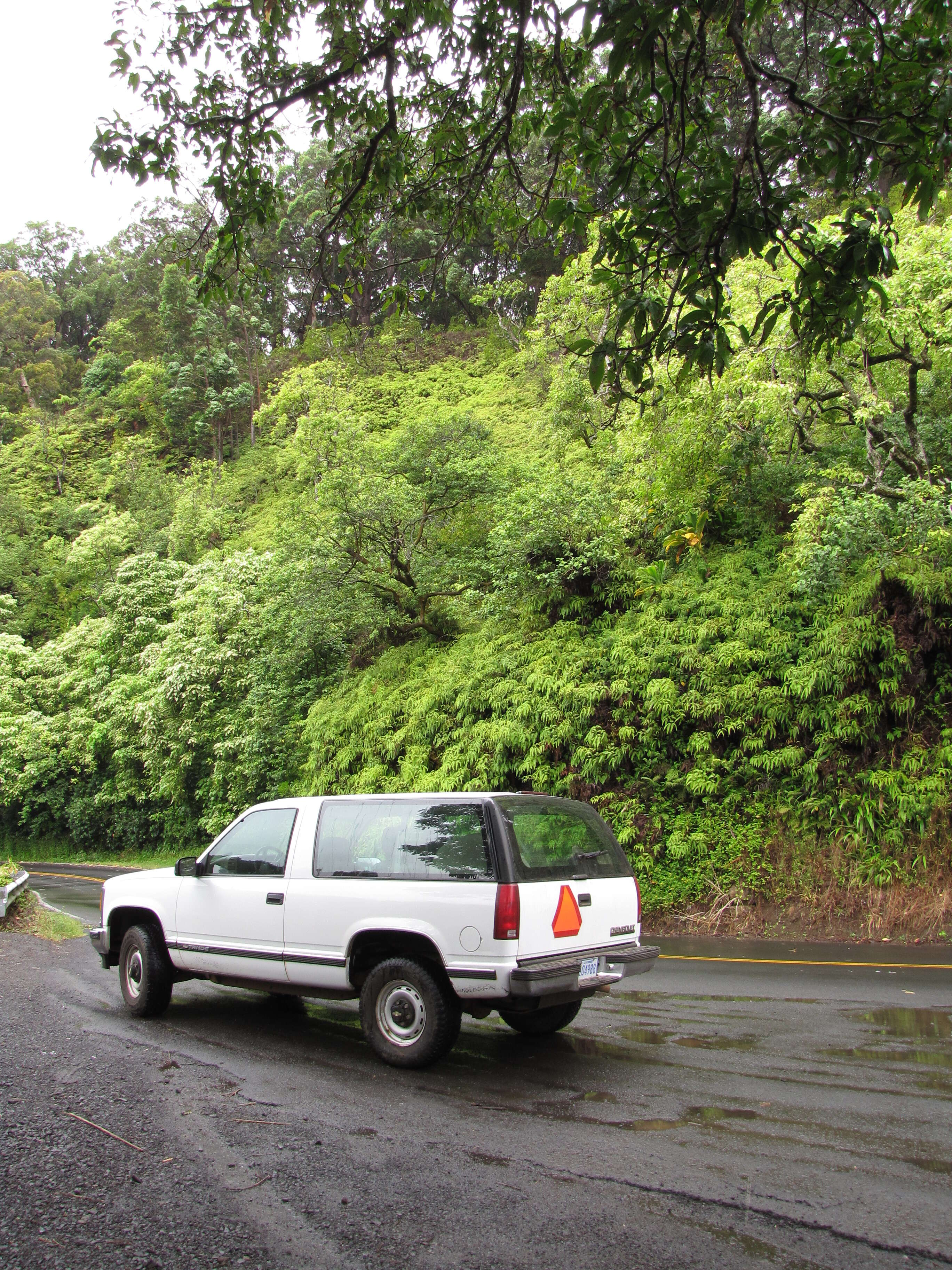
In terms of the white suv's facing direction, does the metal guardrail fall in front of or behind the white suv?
in front

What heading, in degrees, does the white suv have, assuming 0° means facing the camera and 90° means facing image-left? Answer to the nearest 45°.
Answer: approximately 135°
